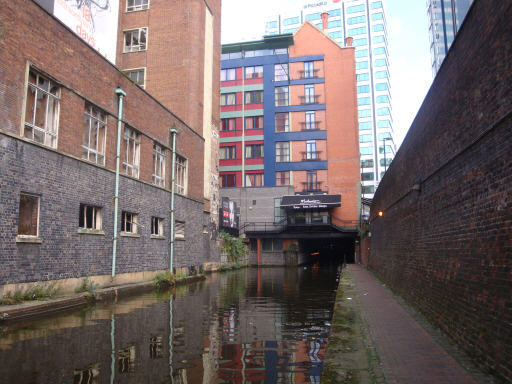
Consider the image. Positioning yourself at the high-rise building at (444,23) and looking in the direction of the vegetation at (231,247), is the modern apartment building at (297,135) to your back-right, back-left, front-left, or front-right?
front-right

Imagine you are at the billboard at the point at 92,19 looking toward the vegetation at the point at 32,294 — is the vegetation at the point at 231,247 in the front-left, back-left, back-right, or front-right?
back-left

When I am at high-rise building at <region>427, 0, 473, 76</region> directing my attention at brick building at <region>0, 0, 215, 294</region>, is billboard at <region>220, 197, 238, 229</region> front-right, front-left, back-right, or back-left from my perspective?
front-right

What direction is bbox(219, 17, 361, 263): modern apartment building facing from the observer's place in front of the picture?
facing the viewer

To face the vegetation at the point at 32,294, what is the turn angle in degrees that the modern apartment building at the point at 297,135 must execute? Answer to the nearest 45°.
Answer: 0° — it already faces it

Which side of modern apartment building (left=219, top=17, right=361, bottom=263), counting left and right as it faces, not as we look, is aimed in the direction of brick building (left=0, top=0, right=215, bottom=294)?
front

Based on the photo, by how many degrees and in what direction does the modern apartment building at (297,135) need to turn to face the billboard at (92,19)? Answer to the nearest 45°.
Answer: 0° — it already faces it
